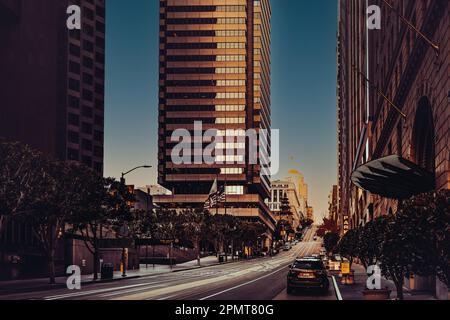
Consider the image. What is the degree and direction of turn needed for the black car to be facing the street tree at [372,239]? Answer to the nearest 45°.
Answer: approximately 135° to its right

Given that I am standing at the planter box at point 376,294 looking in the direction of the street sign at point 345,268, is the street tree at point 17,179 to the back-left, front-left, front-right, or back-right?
front-left

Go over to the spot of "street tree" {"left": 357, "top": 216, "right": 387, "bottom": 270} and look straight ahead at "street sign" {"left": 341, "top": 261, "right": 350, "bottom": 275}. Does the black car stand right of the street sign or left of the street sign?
left

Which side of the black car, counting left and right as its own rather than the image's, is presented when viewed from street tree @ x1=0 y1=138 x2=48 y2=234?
left

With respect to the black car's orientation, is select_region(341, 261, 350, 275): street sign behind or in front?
in front

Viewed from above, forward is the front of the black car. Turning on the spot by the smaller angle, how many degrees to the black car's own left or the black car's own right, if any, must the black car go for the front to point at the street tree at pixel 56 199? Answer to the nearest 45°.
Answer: approximately 45° to the black car's own left

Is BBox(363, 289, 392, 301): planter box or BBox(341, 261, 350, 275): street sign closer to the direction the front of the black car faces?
the street sign

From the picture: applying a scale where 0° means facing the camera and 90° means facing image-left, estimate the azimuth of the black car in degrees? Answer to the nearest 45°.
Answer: approximately 180°
